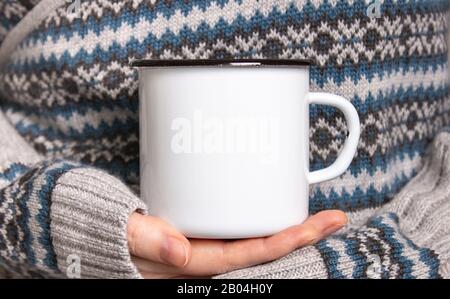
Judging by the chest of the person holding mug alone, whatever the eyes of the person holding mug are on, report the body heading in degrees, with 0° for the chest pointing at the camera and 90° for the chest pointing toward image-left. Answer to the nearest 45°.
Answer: approximately 0°
